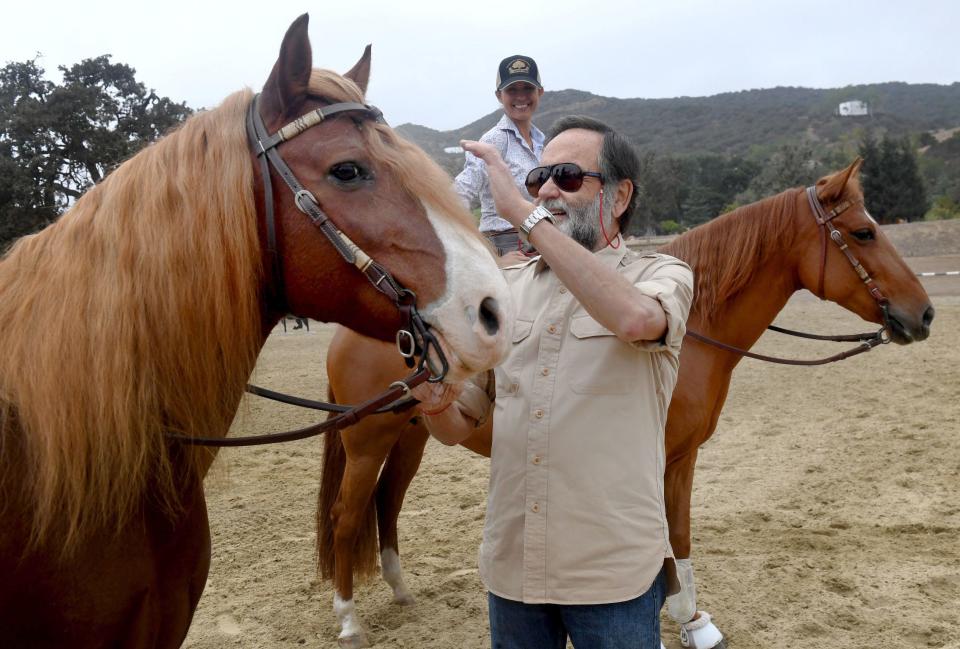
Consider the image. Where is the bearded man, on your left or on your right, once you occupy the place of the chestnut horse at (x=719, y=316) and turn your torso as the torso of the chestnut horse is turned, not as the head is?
on your right

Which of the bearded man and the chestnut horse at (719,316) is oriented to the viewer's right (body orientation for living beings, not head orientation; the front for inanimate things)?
the chestnut horse

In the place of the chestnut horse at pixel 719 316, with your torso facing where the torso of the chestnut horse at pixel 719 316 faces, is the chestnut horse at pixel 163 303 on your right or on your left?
on your right

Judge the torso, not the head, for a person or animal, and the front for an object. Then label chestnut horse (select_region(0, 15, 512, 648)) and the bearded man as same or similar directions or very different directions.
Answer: very different directions

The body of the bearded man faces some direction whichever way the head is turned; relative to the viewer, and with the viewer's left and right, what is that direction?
facing the viewer and to the left of the viewer

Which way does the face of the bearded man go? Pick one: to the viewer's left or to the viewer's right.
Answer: to the viewer's left

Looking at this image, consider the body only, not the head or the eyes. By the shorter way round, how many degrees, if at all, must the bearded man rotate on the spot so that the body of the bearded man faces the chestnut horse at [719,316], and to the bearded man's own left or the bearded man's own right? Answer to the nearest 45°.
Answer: approximately 135° to the bearded man's own right

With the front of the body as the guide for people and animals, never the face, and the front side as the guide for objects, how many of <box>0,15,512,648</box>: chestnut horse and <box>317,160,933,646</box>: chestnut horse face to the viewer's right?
2

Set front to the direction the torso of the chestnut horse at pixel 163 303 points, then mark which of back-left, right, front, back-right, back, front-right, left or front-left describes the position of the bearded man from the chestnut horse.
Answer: front

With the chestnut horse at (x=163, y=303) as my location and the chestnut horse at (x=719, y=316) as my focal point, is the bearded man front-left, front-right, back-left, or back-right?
front-right

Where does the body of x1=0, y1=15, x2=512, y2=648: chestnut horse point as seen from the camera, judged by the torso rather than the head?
to the viewer's right

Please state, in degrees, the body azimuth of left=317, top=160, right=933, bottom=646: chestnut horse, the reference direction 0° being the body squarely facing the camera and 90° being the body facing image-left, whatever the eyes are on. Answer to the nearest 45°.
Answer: approximately 270°
